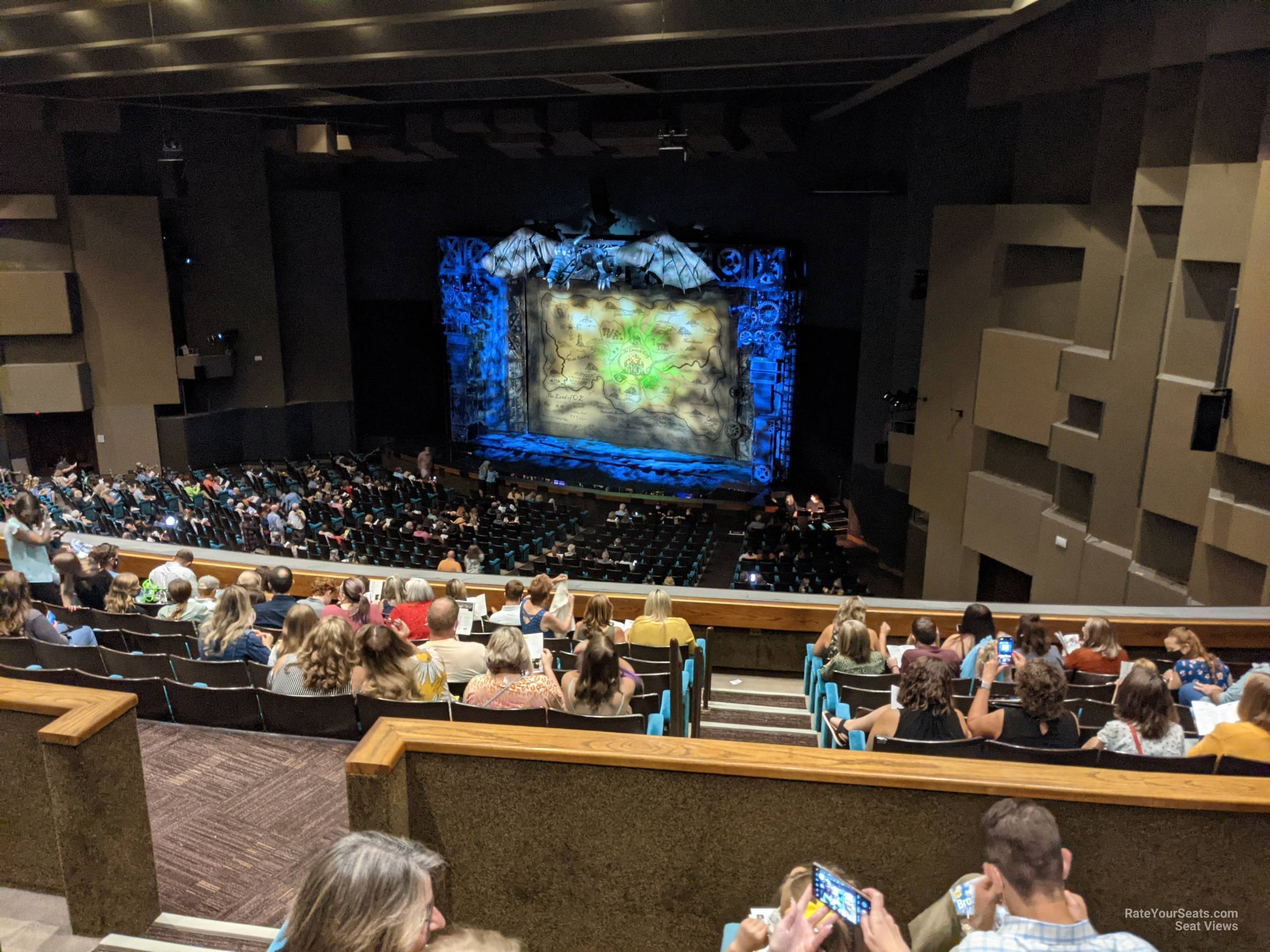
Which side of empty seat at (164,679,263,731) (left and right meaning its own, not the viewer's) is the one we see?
back

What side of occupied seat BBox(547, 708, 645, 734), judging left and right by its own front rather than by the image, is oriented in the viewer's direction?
back

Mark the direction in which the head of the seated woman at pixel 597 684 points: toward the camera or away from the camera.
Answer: away from the camera

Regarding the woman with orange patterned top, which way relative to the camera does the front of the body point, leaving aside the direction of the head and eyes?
away from the camera

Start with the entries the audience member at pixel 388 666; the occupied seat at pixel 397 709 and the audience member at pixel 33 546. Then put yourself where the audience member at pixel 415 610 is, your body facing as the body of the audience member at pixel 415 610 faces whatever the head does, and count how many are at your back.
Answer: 2

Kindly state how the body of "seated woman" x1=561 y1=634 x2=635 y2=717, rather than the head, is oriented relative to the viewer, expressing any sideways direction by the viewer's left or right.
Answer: facing away from the viewer

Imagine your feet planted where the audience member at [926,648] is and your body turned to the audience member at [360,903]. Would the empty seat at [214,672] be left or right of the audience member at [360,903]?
right

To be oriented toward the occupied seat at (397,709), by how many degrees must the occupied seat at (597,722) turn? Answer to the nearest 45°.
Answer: approximately 45° to its left

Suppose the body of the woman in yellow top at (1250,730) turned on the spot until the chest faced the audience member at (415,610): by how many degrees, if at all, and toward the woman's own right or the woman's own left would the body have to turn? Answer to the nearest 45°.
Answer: approximately 90° to the woman's own left

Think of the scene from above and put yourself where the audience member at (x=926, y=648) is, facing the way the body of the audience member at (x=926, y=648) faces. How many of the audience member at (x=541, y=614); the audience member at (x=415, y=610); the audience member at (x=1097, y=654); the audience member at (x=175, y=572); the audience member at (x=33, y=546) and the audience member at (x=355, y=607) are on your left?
5

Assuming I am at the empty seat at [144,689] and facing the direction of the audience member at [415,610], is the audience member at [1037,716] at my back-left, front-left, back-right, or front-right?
front-right

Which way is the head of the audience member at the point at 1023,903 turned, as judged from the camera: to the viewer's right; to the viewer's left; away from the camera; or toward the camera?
away from the camera

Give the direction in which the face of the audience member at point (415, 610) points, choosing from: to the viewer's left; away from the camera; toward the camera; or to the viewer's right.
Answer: away from the camera

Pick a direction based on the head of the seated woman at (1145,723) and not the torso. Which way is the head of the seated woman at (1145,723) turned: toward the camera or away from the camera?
away from the camera
